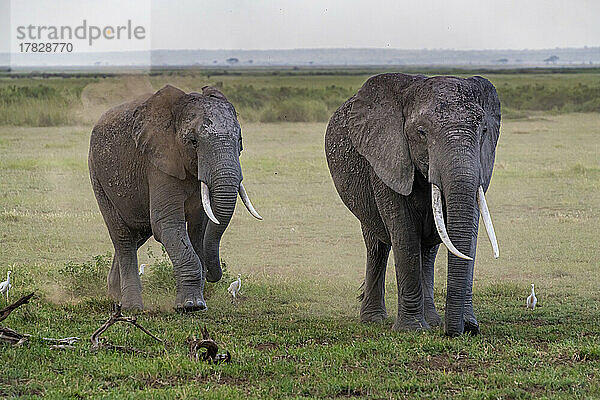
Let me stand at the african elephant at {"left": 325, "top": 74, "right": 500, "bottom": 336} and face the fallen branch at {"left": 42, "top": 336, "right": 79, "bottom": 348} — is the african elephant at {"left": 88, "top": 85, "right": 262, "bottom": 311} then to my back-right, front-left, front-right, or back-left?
front-right

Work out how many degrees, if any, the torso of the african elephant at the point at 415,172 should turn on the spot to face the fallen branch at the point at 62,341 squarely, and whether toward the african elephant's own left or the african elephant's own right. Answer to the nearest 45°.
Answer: approximately 90° to the african elephant's own right

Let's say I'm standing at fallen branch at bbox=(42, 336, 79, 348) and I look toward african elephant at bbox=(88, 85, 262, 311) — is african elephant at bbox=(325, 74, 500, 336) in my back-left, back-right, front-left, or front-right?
front-right

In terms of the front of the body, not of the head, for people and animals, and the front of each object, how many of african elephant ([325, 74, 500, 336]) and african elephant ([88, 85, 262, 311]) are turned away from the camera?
0

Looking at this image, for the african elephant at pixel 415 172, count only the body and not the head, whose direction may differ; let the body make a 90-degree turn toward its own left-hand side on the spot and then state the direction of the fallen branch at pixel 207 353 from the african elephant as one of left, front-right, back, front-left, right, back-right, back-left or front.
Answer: back

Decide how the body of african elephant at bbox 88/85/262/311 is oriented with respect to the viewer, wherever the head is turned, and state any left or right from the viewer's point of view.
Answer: facing the viewer and to the right of the viewer

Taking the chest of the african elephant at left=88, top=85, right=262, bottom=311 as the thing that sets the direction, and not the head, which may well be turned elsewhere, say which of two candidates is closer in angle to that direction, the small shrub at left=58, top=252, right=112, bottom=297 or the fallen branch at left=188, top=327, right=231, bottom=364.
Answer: the fallen branch

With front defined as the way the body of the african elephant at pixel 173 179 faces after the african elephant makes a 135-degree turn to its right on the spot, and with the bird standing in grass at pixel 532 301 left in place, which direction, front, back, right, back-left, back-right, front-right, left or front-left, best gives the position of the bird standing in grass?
back
